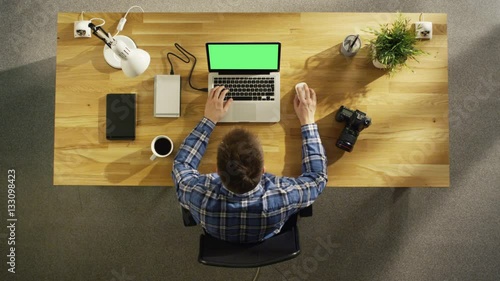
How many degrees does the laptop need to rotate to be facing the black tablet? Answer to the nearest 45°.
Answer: approximately 90° to its right

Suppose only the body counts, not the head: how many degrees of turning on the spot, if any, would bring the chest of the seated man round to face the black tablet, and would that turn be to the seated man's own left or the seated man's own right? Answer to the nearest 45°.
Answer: approximately 45° to the seated man's own left

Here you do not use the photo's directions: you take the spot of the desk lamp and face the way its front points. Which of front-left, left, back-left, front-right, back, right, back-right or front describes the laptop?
front-left

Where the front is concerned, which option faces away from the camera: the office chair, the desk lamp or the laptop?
the office chair

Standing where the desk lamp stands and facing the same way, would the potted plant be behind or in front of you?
in front

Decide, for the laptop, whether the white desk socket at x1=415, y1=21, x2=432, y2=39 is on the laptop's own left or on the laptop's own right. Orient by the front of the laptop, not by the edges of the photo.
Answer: on the laptop's own left

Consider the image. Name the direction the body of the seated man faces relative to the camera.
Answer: away from the camera

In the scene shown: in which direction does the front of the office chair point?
away from the camera

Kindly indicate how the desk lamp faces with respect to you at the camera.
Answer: facing the viewer and to the right of the viewer
